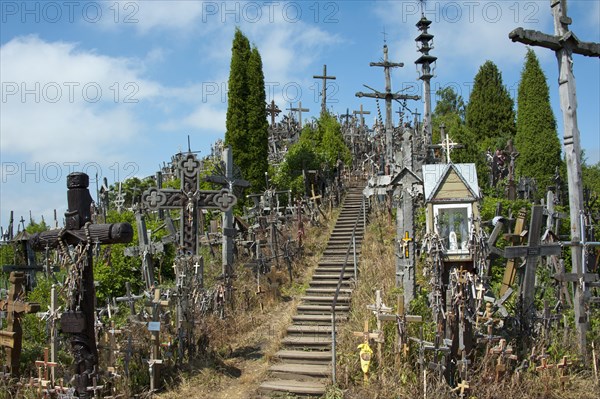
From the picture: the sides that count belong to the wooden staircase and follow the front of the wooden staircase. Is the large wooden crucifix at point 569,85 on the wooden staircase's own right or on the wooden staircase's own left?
on the wooden staircase's own left

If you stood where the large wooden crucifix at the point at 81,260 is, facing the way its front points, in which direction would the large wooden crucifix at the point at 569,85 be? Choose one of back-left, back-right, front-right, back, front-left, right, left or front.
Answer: back-left

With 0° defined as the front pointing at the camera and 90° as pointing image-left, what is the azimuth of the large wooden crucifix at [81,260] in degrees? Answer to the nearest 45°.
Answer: approximately 45°

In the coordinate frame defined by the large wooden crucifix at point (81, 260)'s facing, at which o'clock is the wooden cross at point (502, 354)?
The wooden cross is roughly at 8 o'clock from the large wooden crucifix.

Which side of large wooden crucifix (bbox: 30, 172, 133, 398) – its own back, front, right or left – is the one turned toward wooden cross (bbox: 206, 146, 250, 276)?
back

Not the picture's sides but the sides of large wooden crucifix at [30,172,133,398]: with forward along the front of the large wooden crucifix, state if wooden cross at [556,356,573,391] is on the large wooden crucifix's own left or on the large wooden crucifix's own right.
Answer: on the large wooden crucifix's own left

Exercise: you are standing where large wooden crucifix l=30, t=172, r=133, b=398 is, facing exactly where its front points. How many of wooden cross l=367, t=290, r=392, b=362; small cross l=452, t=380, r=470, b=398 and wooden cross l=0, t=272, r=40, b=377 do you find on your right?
1

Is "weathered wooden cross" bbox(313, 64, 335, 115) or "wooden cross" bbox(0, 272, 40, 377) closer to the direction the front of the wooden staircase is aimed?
the "wooden cross" bbox(0, 272, 40, 377)

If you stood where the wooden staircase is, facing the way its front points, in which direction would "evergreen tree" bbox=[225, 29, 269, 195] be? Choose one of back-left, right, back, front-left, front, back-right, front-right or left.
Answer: back

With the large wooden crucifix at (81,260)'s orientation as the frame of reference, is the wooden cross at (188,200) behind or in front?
behind

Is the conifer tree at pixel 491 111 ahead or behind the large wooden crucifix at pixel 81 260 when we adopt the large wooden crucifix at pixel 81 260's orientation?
behind

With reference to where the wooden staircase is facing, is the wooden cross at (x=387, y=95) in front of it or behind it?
behind

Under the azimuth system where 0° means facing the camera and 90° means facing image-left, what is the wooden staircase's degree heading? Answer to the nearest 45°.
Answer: approximately 0°
